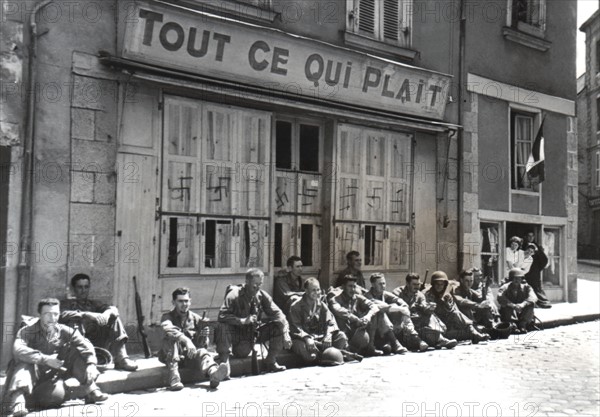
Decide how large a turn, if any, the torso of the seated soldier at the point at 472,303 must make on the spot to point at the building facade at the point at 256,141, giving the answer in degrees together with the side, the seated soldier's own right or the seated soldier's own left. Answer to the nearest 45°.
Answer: approximately 90° to the seated soldier's own right

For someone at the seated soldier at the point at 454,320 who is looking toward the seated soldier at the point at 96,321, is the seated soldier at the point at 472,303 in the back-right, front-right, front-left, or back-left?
back-right

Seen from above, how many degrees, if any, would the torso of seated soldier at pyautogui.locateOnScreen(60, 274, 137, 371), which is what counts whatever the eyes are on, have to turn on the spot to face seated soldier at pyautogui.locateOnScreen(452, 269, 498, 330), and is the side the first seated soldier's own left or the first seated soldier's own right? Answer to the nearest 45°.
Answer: approximately 45° to the first seated soldier's own left

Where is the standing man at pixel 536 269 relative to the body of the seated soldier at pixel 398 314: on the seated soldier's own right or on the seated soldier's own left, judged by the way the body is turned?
on the seated soldier's own left

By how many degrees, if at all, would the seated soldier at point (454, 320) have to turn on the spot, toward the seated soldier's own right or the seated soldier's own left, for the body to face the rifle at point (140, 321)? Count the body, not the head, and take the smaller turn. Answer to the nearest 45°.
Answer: approximately 90° to the seated soldier's own right

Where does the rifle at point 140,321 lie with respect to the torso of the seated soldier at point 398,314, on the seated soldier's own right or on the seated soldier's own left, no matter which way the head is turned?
on the seated soldier's own right

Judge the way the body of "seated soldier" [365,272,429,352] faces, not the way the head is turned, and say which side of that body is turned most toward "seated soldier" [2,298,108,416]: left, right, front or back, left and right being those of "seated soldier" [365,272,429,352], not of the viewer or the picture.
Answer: right

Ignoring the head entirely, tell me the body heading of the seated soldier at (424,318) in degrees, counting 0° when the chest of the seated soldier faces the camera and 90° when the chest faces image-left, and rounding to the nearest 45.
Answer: approximately 315°

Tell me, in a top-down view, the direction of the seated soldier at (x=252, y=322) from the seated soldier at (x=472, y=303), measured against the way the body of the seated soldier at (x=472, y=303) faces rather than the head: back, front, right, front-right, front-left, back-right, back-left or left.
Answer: right

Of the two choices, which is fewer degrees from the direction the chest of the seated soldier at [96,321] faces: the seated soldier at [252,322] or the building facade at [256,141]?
the seated soldier

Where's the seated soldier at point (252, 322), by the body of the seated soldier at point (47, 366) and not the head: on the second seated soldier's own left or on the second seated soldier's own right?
on the second seated soldier's own left
